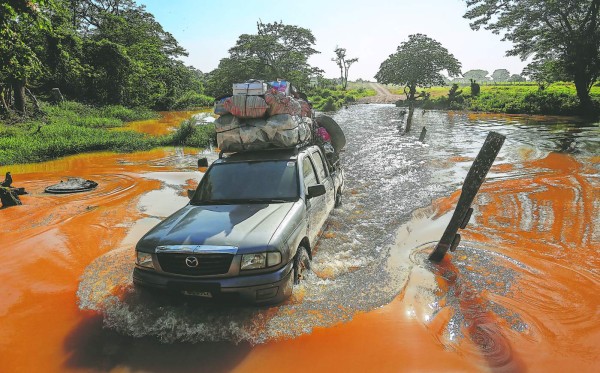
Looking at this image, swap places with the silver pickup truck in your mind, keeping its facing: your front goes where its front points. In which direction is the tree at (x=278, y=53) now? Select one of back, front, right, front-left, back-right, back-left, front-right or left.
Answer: back-right

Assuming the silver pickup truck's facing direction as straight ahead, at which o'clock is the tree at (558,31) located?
The tree is roughly at 6 o'clock from the silver pickup truck.

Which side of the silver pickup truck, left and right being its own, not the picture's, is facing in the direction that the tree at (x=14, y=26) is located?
right

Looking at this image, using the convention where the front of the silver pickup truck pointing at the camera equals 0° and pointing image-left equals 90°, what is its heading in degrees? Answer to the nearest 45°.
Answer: approximately 45°

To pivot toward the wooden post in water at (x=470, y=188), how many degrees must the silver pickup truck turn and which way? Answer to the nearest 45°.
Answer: approximately 135° to its left
